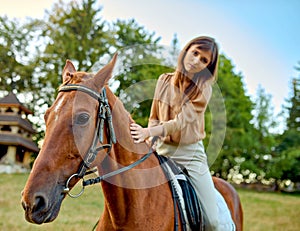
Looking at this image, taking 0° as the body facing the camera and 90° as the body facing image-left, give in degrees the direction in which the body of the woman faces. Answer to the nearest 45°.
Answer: approximately 45°

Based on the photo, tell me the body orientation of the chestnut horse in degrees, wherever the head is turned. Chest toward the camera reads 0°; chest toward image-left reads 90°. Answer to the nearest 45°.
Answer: approximately 45°

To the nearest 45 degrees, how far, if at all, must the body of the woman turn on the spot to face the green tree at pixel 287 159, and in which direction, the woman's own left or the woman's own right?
approximately 135° to the woman's own right

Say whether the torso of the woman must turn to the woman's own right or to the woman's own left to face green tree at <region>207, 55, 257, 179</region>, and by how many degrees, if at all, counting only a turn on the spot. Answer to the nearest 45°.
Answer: approximately 135° to the woman's own right

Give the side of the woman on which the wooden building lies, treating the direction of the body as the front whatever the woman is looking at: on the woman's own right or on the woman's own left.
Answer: on the woman's own right

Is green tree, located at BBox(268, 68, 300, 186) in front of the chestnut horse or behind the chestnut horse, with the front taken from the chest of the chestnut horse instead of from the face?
behind

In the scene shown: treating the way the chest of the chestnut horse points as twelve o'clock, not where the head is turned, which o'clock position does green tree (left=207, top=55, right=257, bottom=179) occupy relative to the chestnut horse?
The green tree is roughly at 5 o'clock from the chestnut horse.

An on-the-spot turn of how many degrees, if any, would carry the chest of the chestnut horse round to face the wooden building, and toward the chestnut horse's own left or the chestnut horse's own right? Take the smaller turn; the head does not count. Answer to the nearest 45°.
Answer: approximately 135° to the chestnut horse's own right
